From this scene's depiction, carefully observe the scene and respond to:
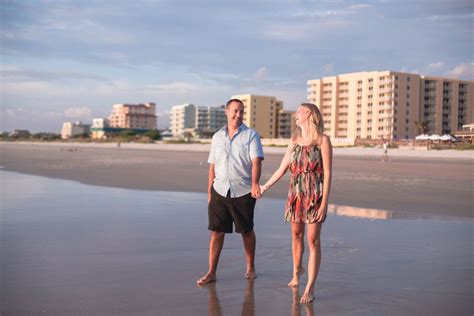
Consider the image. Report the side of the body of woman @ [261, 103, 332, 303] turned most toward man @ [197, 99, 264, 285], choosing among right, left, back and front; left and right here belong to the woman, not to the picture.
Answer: right

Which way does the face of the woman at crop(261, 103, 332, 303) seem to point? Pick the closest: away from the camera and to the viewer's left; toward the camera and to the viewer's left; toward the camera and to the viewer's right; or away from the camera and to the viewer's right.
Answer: toward the camera and to the viewer's left

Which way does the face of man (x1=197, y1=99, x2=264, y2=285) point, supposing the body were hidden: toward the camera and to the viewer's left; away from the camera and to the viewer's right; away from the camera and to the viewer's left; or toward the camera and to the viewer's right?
toward the camera and to the viewer's right

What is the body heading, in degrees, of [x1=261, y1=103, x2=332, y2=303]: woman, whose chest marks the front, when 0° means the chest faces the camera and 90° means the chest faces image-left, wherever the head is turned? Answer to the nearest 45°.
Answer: approximately 45°
